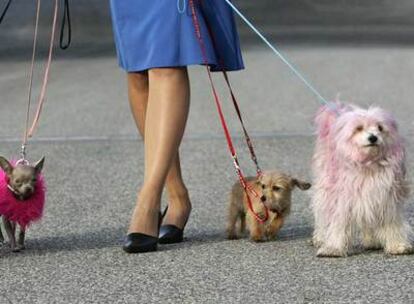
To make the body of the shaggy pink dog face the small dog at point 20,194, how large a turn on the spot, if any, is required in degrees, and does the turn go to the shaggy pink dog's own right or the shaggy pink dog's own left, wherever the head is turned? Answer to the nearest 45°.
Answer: approximately 90° to the shaggy pink dog's own right

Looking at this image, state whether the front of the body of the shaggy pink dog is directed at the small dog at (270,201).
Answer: no

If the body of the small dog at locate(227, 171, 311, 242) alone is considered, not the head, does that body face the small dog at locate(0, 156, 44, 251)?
no

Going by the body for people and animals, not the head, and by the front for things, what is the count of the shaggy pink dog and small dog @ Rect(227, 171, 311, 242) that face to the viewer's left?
0

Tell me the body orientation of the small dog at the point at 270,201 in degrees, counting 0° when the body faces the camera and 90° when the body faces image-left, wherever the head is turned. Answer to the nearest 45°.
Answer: approximately 315°

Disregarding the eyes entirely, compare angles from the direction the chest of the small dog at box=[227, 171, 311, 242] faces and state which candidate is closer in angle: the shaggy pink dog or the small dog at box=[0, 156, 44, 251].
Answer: the shaggy pink dog

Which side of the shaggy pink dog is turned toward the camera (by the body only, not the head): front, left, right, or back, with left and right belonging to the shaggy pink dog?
front
